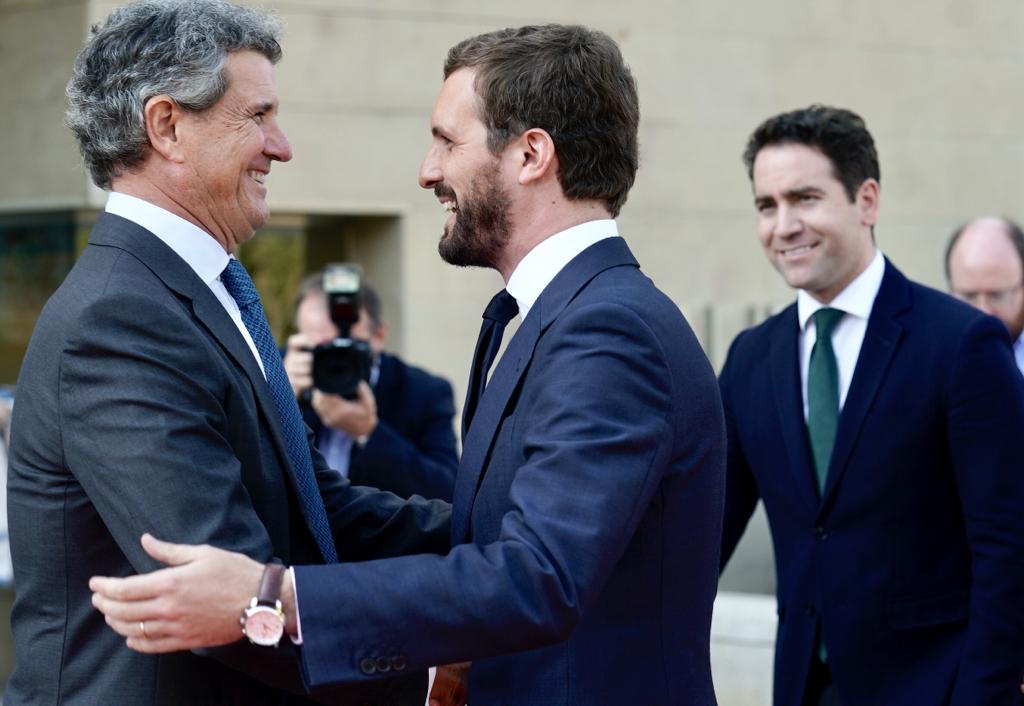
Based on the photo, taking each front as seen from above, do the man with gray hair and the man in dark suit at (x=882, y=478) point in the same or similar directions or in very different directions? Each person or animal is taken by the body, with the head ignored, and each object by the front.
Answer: very different directions

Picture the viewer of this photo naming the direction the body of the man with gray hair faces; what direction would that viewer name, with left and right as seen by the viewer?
facing to the right of the viewer

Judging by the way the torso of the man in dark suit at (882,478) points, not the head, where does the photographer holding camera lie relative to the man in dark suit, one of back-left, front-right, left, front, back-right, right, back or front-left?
right

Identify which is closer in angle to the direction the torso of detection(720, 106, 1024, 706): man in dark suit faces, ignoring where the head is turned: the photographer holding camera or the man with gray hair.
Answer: the man with gray hair

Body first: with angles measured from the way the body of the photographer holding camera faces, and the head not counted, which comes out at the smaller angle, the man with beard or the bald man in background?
the man with beard

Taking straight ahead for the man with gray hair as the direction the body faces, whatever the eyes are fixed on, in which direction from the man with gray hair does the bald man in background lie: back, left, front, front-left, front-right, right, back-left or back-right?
front-left

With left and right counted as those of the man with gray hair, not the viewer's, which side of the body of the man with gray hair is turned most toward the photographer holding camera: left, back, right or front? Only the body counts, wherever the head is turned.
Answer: left

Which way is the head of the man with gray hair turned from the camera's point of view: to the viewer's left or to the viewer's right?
to the viewer's right

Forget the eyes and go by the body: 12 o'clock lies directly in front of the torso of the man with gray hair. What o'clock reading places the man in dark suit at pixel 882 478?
The man in dark suit is roughly at 11 o'clock from the man with gray hair.

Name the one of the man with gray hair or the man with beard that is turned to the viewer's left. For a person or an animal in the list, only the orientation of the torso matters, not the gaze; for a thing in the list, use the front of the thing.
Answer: the man with beard

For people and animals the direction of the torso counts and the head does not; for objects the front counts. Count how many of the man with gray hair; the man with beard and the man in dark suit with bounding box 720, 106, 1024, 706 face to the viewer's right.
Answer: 1

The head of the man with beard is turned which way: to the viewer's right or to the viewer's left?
to the viewer's left

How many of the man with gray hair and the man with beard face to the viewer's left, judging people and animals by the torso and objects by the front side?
1

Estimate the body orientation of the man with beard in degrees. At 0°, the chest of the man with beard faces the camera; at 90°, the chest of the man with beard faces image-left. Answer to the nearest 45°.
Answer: approximately 90°

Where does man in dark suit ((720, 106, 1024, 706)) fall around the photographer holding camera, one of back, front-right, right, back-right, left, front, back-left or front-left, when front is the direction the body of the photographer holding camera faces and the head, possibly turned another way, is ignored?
left
